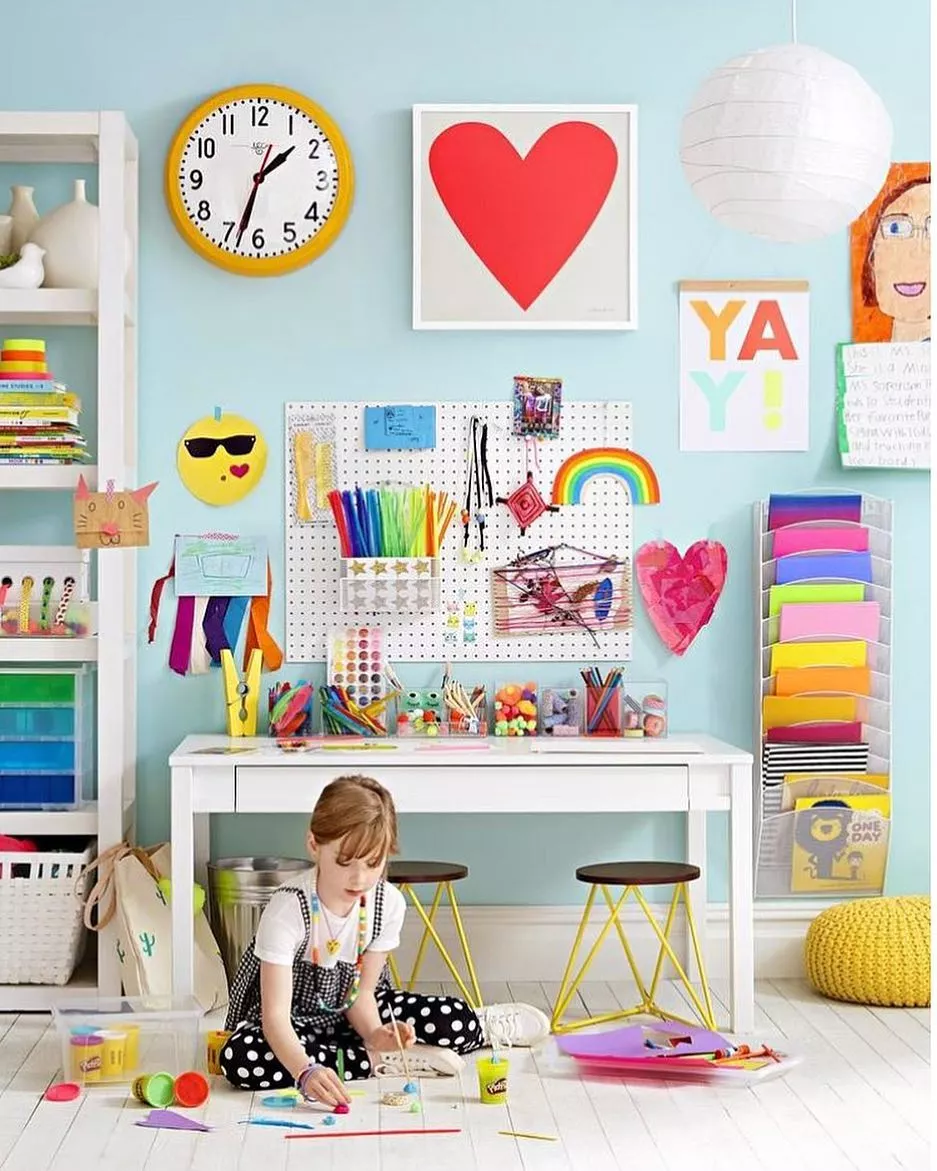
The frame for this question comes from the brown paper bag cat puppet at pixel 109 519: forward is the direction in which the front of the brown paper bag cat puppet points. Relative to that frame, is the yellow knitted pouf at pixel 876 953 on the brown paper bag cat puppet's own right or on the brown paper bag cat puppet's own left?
on the brown paper bag cat puppet's own left

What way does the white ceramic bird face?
to the viewer's right

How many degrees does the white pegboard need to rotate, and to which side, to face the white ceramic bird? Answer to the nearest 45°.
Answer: approximately 90° to its right

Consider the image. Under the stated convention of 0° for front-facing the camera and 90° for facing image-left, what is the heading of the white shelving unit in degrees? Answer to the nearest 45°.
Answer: approximately 0°

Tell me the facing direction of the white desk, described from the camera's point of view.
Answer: facing the viewer

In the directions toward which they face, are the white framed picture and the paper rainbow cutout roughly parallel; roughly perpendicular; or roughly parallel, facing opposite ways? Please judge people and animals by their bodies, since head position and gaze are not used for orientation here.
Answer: roughly parallel

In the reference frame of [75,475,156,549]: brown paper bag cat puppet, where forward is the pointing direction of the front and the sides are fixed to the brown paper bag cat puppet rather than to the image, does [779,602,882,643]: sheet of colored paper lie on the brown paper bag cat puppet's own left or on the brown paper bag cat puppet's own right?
on the brown paper bag cat puppet's own left

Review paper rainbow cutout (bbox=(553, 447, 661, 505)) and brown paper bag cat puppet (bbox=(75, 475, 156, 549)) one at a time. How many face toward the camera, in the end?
2

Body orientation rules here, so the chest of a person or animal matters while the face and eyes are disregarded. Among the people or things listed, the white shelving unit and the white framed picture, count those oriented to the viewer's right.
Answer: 0

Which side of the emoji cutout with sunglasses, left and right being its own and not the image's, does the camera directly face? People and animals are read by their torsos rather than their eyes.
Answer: front
